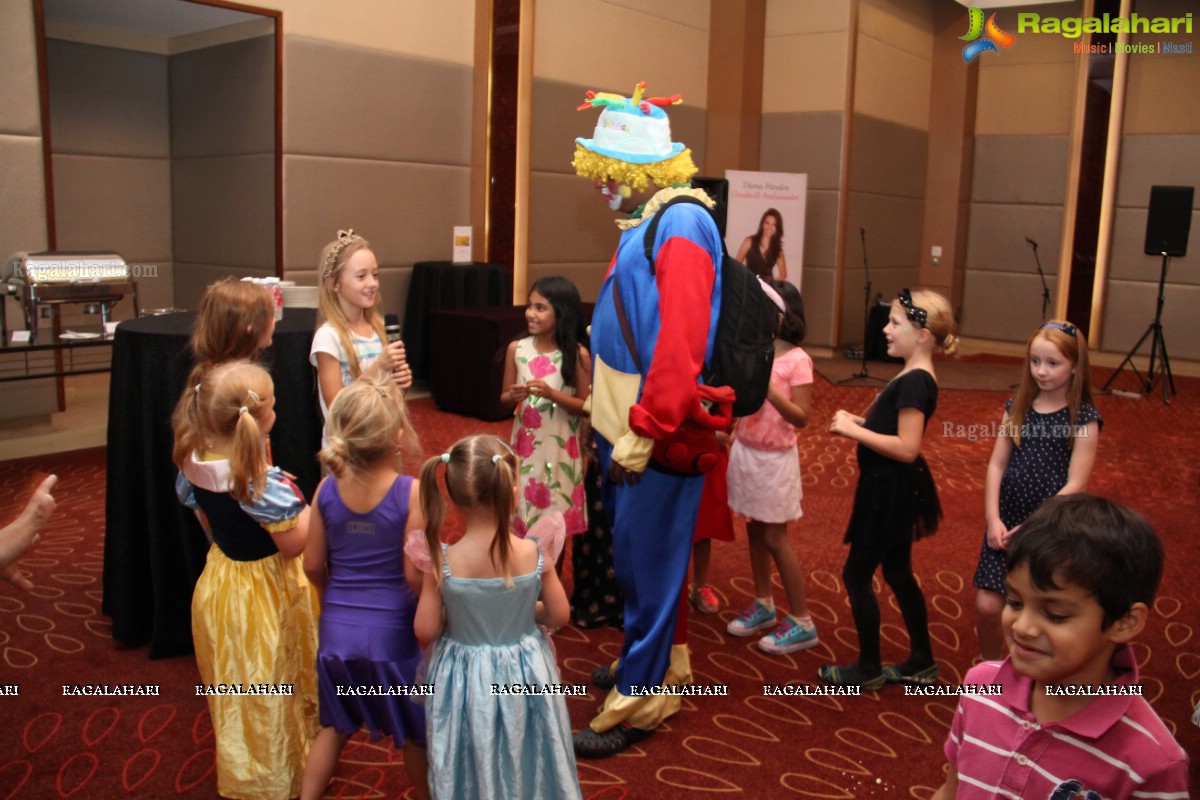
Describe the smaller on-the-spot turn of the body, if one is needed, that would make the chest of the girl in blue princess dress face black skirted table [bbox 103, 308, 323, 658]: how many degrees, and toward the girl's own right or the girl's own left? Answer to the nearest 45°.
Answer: approximately 45° to the girl's own left

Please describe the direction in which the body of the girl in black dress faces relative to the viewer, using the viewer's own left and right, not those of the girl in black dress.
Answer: facing to the left of the viewer

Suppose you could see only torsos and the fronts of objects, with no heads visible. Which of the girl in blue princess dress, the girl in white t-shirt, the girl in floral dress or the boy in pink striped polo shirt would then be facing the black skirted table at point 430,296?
the girl in blue princess dress

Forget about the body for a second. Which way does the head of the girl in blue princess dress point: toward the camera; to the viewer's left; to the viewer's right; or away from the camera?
away from the camera

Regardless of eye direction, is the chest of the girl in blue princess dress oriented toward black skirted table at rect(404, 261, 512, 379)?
yes

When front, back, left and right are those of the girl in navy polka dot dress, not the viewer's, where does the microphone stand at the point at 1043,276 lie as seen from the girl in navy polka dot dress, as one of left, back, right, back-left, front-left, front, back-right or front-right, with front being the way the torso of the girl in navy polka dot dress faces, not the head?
back-right

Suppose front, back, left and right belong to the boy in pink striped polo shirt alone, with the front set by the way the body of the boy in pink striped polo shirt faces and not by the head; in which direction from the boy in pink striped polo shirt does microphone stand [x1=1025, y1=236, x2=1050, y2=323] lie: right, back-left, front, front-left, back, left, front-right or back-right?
back-right

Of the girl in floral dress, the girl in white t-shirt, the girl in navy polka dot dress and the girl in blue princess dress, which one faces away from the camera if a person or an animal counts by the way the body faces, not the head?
the girl in blue princess dress

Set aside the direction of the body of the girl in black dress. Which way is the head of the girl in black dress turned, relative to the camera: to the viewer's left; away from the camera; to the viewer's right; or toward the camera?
to the viewer's left

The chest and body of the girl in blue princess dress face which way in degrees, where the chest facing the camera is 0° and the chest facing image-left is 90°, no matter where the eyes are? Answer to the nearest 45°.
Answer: approximately 180°

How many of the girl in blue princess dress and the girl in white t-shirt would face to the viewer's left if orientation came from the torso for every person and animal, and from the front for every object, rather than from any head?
0

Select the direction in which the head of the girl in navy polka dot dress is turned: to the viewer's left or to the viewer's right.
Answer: to the viewer's left
